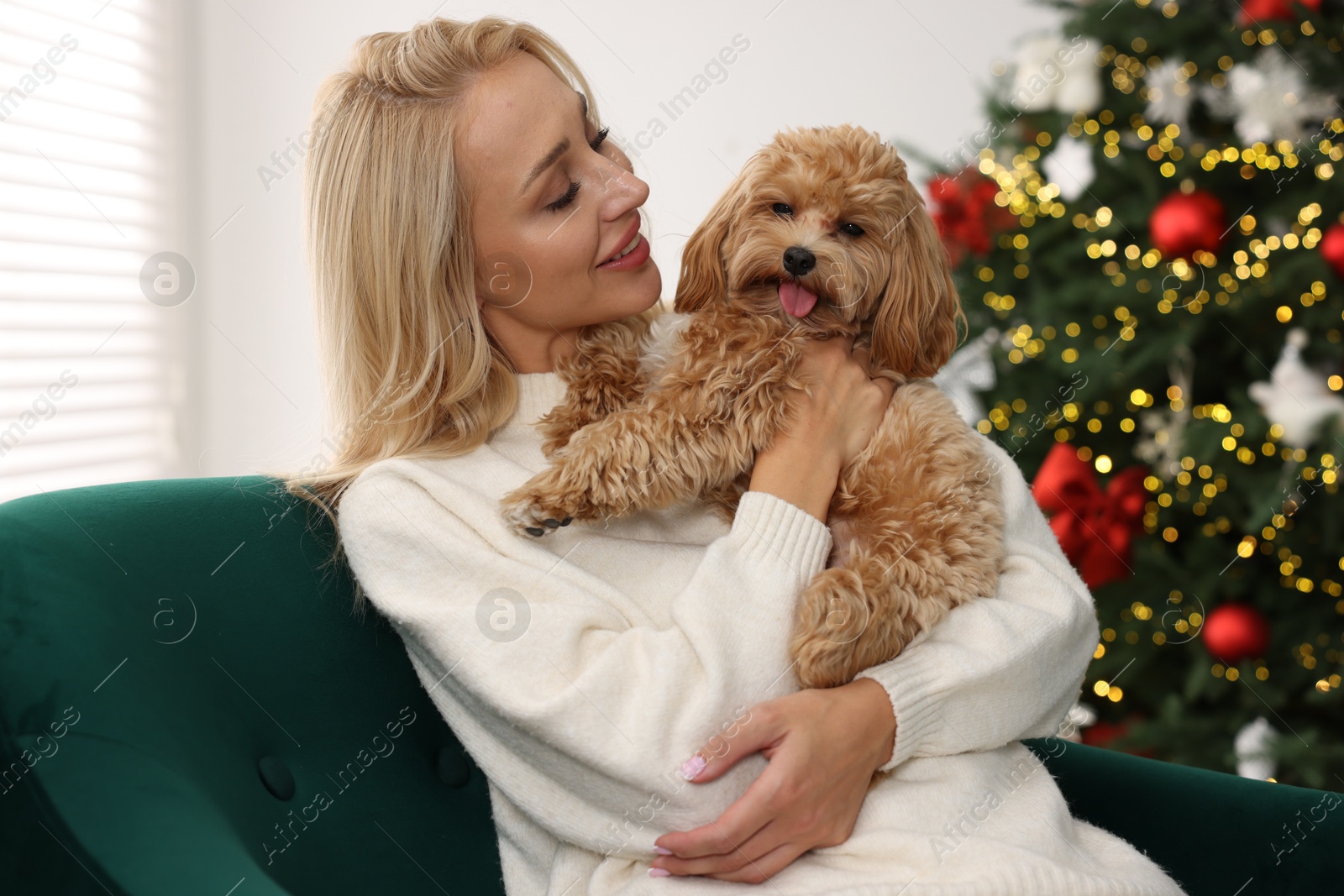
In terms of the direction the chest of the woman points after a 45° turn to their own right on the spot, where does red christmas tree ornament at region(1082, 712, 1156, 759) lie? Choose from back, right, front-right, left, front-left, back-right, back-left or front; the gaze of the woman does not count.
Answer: back-left

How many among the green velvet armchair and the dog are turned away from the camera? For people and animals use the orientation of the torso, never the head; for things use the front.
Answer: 0

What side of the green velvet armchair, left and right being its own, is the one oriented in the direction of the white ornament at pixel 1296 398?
left

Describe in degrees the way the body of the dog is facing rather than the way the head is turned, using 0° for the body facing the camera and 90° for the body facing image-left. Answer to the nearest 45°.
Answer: approximately 45°

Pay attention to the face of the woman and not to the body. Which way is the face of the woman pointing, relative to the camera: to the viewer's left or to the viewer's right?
to the viewer's right

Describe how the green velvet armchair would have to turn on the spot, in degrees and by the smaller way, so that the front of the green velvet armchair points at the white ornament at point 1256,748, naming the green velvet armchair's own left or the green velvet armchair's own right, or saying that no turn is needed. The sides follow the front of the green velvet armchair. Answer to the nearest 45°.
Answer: approximately 90° to the green velvet armchair's own left

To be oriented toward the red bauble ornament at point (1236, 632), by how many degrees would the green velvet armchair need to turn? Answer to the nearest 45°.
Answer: approximately 90° to its left

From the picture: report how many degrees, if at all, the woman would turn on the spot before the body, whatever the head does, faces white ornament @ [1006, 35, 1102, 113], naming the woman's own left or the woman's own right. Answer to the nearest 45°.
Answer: approximately 135° to the woman's own left

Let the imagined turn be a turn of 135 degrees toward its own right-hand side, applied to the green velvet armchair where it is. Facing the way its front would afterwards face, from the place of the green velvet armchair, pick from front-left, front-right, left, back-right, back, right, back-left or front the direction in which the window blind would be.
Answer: front-right
